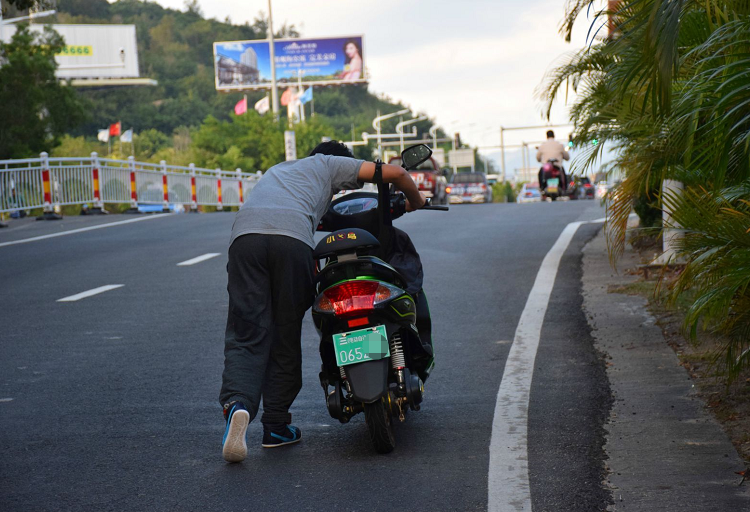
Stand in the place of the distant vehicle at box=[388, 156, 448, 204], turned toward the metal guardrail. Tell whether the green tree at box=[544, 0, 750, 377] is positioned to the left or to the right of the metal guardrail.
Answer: left

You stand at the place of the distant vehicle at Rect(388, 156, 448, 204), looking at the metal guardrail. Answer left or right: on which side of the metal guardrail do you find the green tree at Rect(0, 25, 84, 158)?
right

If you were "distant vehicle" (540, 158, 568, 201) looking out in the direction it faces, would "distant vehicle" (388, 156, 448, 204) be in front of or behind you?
in front

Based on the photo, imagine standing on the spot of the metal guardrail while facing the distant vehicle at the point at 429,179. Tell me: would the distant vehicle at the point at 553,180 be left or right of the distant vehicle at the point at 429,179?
right

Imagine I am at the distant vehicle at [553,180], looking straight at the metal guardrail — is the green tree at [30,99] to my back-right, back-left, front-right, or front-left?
front-right

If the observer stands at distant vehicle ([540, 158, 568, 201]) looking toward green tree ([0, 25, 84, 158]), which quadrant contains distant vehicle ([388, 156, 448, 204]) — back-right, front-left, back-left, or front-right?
front-right
